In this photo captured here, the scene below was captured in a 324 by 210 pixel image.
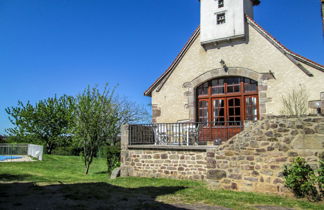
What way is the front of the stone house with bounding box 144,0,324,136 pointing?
toward the camera

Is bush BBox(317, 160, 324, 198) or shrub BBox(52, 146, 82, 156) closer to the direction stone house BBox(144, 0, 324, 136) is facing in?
the bush

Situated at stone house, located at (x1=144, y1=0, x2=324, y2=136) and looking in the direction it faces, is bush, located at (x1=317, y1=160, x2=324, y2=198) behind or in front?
in front

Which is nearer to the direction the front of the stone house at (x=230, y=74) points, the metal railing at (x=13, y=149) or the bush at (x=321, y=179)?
the bush

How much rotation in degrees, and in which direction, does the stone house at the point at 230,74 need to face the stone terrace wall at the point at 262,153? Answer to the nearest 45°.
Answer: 0° — it already faces it

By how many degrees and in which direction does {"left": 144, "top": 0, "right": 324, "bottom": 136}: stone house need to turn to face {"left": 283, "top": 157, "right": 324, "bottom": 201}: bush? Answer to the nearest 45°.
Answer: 0° — it already faces it

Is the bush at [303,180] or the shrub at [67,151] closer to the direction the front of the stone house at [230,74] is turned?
the bush

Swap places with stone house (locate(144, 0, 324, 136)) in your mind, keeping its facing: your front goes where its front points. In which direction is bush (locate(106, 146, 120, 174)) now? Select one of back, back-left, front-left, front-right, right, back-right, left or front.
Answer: right

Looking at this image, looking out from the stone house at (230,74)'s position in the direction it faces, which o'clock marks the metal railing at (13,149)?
The metal railing is roughly at 4 o'clock from the stone house.

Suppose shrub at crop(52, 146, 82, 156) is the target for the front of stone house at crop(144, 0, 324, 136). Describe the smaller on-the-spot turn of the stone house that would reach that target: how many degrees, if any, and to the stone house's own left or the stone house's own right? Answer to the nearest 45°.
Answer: approximately 135° to the stone house's own right
